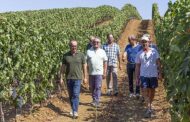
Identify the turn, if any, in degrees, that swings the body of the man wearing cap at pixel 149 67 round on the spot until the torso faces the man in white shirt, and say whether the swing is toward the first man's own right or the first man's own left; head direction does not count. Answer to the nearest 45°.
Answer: approximately 135° to the first man's own right

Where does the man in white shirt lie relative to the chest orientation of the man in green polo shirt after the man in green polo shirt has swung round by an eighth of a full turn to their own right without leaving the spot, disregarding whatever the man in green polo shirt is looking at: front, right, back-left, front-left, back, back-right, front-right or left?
back

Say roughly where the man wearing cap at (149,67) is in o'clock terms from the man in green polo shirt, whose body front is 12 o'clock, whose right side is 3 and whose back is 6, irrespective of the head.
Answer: The man wearing cap is roughly at 10 o'clock from the man in green polo shirt.

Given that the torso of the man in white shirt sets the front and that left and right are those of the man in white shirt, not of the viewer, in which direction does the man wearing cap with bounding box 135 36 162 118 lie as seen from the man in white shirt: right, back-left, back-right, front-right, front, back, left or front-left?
front-left

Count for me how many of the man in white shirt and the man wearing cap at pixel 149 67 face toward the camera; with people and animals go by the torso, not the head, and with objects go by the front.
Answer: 2
